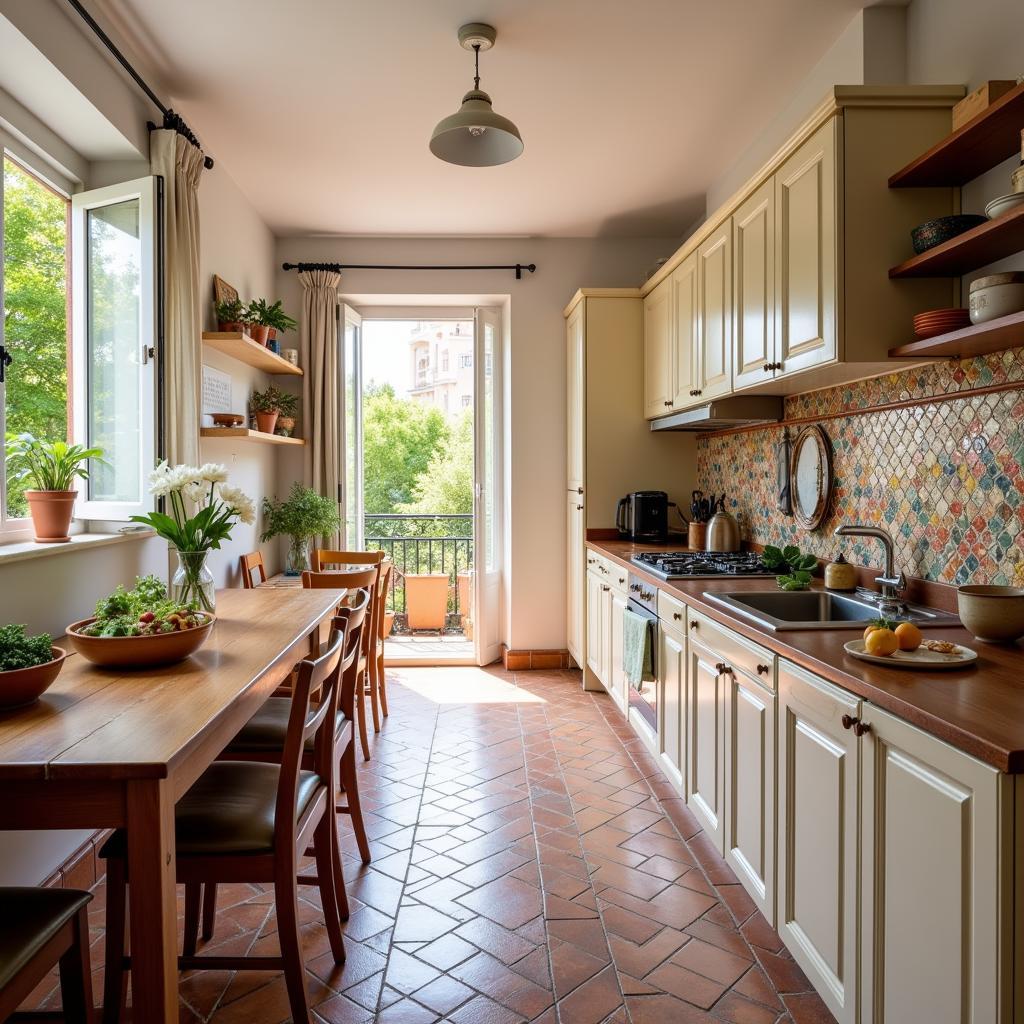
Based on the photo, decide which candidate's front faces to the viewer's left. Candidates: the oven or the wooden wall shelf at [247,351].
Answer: the oven

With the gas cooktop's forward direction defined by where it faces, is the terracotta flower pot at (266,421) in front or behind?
in front

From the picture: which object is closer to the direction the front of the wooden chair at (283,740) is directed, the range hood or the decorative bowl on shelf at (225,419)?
the decorative bowl on shelf

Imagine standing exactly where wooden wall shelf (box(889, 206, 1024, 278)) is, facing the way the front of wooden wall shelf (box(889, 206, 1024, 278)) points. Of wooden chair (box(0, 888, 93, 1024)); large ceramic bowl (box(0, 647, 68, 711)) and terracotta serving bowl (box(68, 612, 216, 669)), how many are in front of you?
3

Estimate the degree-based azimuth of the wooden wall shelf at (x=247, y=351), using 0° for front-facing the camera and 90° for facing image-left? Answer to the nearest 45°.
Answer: approximately 270°

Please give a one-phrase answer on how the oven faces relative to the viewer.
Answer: facing to the left of the viewer

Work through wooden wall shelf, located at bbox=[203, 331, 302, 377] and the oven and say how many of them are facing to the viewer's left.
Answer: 1

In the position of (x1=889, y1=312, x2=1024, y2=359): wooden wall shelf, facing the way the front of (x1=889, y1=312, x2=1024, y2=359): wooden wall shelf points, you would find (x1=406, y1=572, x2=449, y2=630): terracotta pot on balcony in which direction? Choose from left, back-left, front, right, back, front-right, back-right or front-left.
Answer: right

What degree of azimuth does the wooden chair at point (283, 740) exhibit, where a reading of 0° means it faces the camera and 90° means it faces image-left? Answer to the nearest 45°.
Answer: approximately 90°

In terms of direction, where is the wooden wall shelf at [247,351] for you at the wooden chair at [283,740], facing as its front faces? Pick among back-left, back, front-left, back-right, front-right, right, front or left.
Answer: right

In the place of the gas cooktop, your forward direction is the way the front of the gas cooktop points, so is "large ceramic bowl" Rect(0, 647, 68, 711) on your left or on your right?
on your left

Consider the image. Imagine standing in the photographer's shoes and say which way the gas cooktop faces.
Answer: facing to the left of the viewer

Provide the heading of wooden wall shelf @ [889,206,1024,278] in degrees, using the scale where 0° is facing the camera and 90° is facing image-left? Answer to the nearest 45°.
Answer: approximately 45°

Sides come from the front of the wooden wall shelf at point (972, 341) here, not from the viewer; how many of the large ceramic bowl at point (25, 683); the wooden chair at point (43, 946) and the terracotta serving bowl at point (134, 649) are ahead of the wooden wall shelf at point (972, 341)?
3

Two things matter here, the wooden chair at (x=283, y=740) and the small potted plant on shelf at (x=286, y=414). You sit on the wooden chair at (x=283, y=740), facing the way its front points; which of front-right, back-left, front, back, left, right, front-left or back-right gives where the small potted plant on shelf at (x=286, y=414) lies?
right

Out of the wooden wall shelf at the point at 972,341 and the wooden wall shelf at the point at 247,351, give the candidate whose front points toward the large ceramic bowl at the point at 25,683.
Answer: the wooden wall shelf at the point at 972,341

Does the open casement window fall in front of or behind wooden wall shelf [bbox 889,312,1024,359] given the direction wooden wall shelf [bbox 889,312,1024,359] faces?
in front

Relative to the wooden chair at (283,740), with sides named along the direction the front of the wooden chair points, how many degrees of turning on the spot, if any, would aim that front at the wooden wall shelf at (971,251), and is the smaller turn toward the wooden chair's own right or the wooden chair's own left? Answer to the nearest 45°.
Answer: approximately 135° to the wooden chair's own left

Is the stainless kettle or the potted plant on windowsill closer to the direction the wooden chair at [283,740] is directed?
the potted plant on windowsill

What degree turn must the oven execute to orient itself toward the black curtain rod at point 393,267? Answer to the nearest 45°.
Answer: approximately 45° to its right
